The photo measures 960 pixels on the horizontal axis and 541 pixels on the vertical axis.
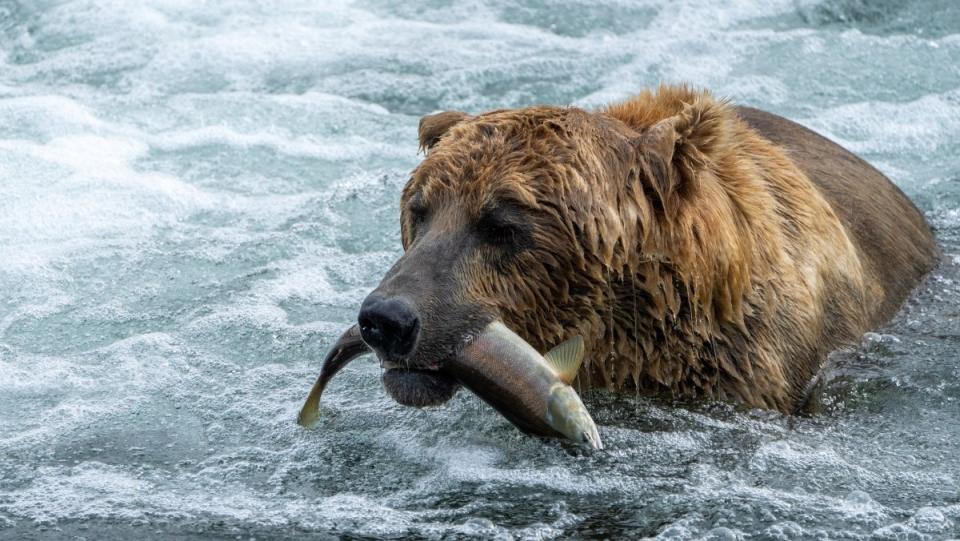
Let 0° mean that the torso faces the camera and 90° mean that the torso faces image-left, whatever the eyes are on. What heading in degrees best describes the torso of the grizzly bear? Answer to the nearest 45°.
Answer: approximately 45°
